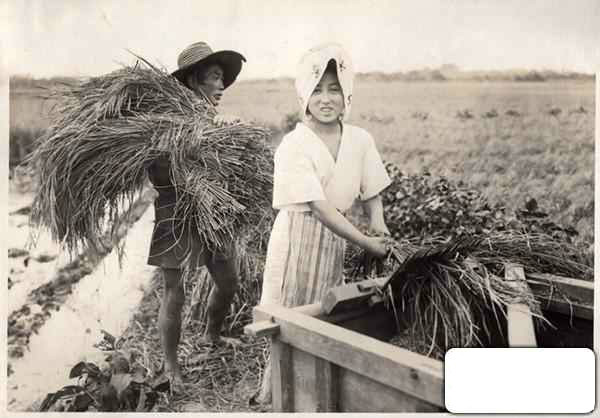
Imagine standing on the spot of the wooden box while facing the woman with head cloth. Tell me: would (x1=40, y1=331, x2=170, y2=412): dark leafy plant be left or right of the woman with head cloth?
left

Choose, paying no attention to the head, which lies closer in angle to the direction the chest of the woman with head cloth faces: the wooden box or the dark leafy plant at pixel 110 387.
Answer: the wooden box

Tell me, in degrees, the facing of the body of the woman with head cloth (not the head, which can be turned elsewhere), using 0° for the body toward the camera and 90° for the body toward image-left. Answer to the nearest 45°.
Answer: approximately 315°

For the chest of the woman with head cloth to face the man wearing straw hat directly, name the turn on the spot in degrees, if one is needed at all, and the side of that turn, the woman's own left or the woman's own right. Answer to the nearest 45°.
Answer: approximately 135° to the woman's own right
